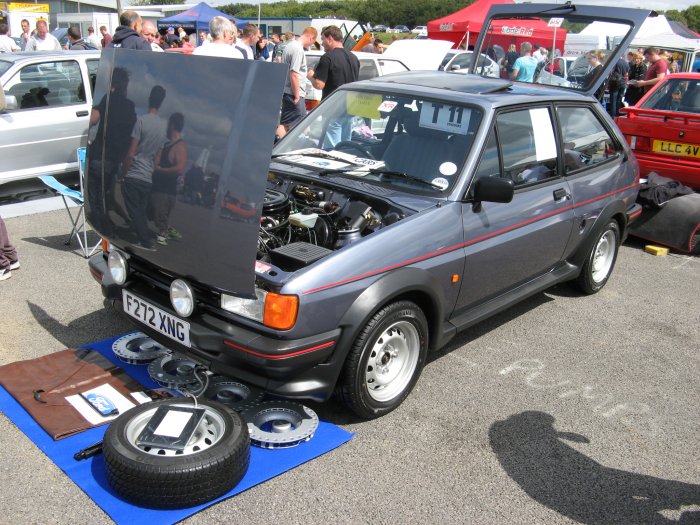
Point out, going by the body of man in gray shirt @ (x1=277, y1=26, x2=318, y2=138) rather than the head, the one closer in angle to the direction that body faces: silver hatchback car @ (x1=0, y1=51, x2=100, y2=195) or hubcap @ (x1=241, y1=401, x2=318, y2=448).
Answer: the hubcap
